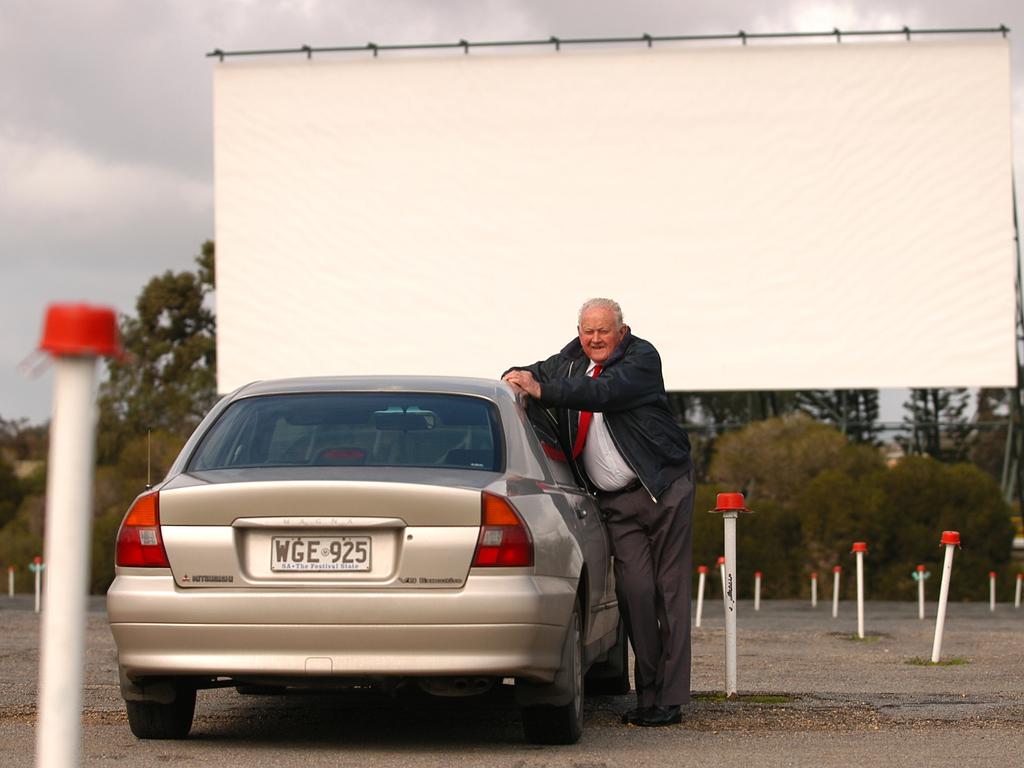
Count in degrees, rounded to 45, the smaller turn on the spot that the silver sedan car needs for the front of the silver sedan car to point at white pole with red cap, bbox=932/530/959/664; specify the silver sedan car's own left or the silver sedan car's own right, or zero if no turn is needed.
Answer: approximately 45° to the silver sedan car's own right

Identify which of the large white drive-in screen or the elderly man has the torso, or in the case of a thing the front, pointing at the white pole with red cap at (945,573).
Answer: the large white drive-in screen

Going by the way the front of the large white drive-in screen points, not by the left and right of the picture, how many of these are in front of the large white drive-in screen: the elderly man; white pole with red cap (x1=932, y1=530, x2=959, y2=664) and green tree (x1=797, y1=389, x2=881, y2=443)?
2

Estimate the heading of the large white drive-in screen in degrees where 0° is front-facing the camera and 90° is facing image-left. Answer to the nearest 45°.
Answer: approximately 0°

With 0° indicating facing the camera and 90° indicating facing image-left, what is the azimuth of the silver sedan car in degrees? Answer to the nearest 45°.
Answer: approximately 180°

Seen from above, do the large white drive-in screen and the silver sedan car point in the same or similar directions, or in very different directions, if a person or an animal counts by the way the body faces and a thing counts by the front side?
very different directions

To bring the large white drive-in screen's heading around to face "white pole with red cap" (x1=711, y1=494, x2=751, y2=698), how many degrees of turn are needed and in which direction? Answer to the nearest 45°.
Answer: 0° — it already faces it

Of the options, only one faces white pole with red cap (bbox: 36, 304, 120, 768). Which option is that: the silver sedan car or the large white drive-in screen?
the large white drive-in screen

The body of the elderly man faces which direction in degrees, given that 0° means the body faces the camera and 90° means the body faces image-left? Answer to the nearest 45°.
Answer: approximately 45°

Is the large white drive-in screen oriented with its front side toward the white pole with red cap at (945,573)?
yes

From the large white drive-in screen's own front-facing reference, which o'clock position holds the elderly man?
The elderly man is roughly at 12 o'clock from the large white drive-in screen.

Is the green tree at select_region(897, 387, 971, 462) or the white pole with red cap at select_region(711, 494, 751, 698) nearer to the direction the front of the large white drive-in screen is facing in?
the white pole with red cap
